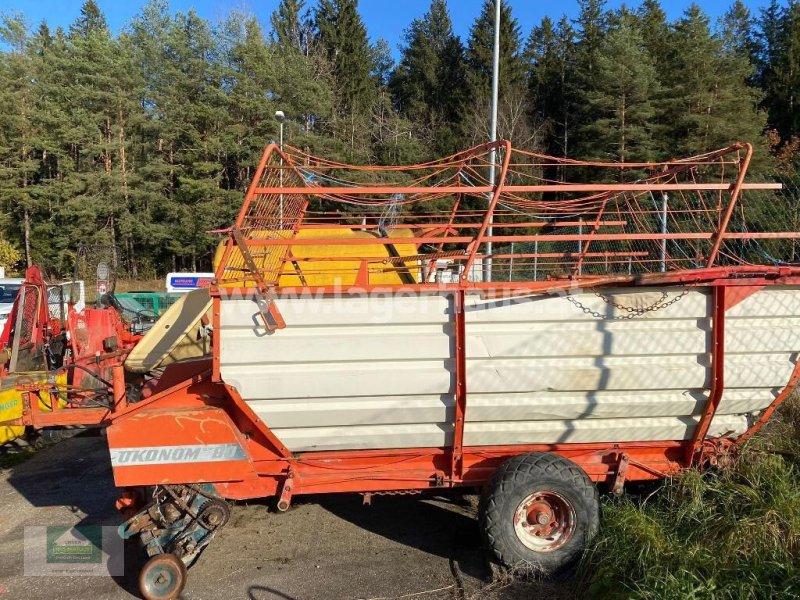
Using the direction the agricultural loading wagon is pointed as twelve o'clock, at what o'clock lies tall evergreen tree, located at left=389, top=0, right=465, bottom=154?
The tall evergreen tree is roughly at 3 o'clock from the agricultural loading wagon.

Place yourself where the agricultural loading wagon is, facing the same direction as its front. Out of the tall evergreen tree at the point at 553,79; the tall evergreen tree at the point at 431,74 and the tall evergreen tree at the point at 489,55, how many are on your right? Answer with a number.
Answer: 3

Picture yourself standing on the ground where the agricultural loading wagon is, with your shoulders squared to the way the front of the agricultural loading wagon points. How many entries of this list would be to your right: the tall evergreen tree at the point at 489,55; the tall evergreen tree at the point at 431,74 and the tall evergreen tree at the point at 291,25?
3

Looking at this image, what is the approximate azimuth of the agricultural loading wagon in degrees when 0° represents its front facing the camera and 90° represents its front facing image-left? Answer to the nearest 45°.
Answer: approximately 90°

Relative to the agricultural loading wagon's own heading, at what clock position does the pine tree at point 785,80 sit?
The pine tree is roughly at 4 o'clock from the agricultural loading wagon.

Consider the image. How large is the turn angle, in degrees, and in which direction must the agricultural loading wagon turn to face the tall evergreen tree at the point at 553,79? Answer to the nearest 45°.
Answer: approximately 90° to its right

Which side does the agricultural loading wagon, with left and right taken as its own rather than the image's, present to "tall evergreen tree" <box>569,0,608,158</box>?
right

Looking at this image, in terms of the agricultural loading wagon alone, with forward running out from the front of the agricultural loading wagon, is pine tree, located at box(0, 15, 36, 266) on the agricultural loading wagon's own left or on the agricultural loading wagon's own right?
on the agricultural loading wagon's own right

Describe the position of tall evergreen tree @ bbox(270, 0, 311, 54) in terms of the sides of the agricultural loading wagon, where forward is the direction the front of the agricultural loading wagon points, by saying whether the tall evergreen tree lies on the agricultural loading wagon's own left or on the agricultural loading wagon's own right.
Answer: on the agricultural loading wagon's own right

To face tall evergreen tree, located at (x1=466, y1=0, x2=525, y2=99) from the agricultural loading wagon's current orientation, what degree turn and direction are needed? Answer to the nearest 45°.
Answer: approximately 90° to its right

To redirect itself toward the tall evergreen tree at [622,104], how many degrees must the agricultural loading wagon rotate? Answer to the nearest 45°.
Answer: approximately 90° to its right
